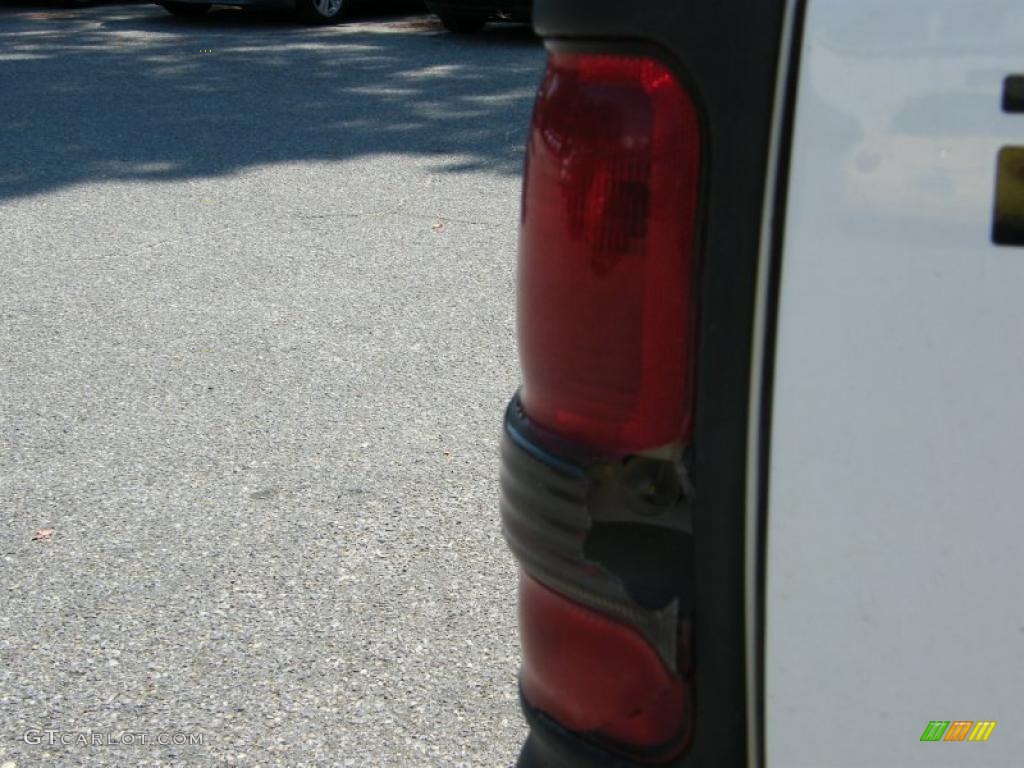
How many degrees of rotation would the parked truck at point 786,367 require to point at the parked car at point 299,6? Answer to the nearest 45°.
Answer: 0° — it already faces it

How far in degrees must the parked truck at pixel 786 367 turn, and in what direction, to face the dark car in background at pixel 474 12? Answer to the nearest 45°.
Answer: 0° — it already faces it

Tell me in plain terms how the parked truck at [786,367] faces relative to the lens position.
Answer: facing away from the viewer

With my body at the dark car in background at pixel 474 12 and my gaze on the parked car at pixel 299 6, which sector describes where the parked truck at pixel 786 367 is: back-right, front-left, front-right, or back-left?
back-left

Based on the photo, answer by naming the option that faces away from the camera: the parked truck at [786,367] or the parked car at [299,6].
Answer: the parked truck at [786,367]
